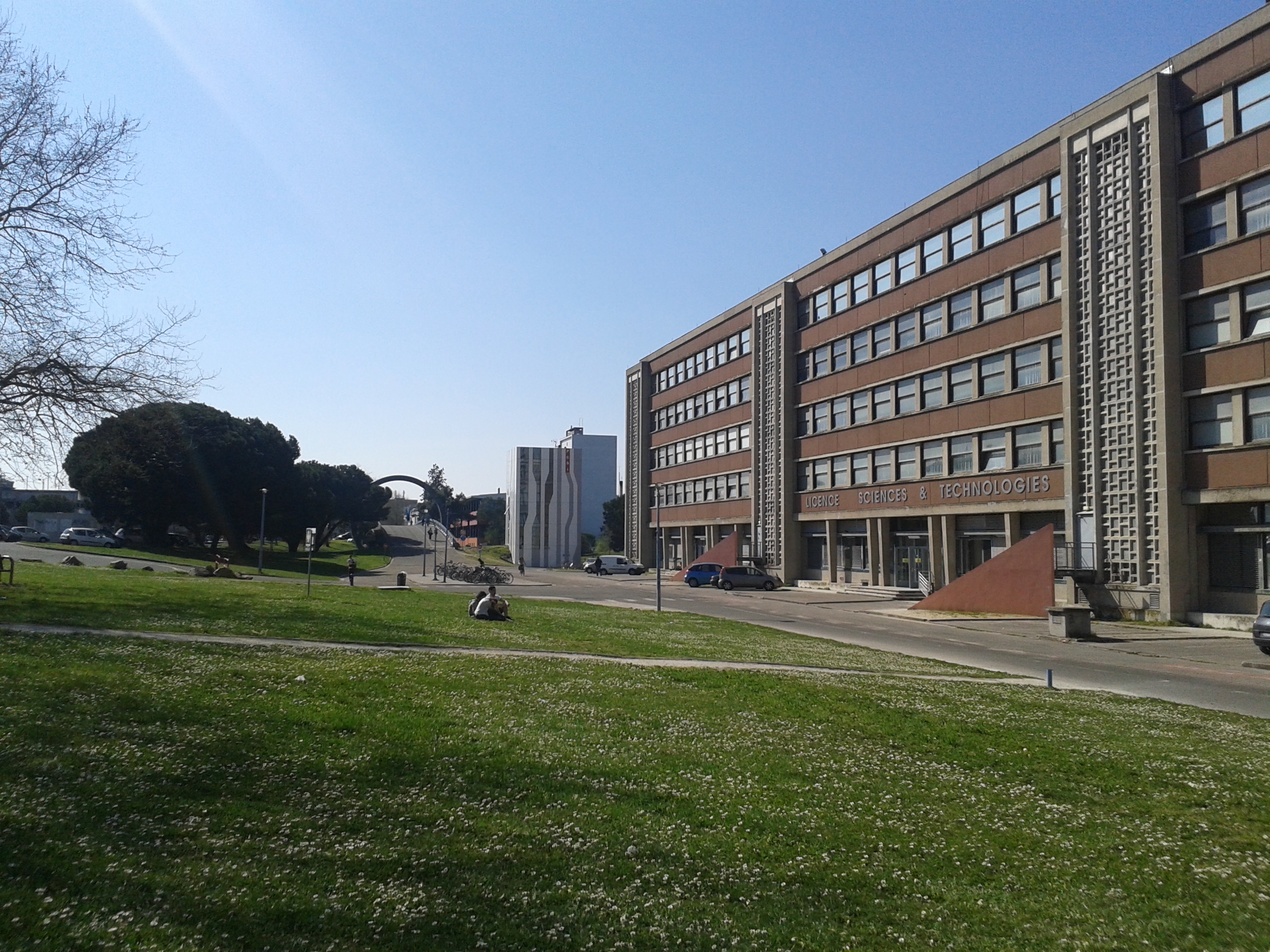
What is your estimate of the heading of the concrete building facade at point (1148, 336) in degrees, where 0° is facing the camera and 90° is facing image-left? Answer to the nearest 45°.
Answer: approximately 45°

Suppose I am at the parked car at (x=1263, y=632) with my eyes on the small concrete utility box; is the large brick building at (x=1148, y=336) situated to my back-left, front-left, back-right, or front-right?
front-right

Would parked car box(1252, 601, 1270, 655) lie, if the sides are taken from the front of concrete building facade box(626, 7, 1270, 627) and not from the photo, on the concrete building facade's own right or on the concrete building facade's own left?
on the concrete building facade's own left
